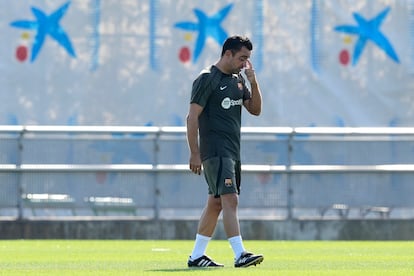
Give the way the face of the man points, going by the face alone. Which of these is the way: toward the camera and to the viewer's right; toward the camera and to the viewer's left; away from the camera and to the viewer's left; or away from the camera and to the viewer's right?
toward the camera and to the viewer's right

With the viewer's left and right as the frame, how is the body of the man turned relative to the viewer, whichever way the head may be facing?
facing the viewer and to the right of the viewer

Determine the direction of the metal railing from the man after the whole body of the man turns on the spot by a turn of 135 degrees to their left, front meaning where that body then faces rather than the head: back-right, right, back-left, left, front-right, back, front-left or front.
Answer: front
